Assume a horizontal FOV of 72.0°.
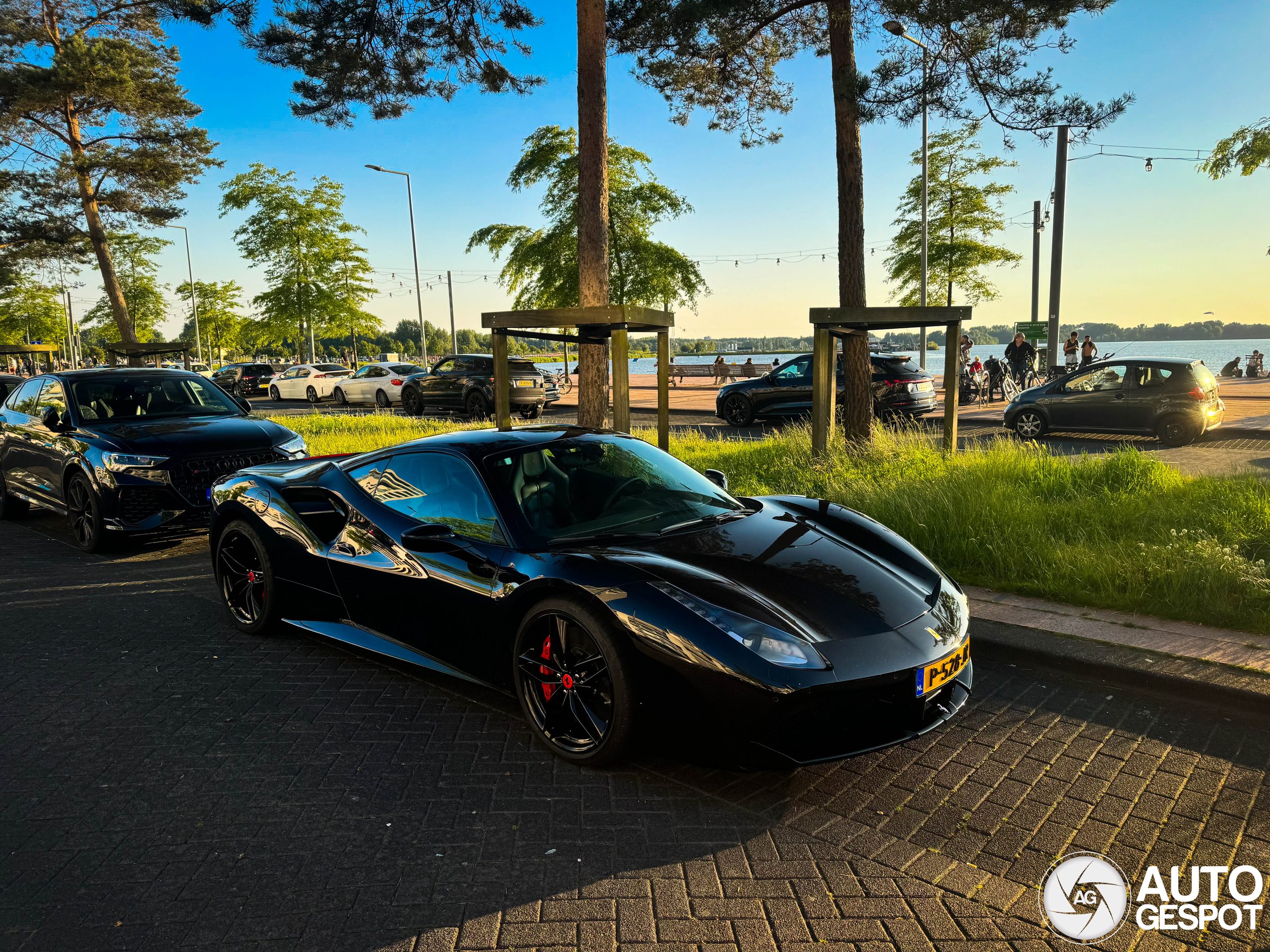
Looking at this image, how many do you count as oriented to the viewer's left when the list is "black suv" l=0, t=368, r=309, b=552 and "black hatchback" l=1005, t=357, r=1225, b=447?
1

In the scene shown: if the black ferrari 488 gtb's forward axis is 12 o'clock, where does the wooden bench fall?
The wooden bench is roughly at 8 o'clock from the black ferrari 488 gtb.

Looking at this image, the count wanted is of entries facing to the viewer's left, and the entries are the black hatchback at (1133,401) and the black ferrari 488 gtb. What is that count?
1

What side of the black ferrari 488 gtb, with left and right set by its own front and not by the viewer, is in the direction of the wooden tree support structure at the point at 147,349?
back

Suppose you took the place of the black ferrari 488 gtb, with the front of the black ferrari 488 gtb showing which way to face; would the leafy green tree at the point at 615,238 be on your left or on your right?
on your left

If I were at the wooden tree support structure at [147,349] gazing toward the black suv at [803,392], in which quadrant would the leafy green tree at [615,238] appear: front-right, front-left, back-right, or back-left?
front-left

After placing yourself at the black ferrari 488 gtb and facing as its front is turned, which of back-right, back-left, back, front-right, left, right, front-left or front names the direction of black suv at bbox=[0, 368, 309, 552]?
back

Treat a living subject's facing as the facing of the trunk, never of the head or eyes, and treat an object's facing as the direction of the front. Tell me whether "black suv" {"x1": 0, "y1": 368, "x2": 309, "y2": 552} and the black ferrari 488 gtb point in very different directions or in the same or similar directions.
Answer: same or similar directions

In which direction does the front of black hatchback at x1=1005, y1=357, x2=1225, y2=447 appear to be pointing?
to the viewer's left

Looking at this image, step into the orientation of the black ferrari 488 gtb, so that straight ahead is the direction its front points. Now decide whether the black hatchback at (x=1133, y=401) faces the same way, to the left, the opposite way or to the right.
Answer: the opposite way

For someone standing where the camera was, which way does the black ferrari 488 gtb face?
facing the viewer and to the right of the viewer

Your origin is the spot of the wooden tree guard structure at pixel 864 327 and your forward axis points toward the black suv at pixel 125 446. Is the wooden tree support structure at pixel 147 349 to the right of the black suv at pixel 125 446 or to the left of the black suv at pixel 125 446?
right

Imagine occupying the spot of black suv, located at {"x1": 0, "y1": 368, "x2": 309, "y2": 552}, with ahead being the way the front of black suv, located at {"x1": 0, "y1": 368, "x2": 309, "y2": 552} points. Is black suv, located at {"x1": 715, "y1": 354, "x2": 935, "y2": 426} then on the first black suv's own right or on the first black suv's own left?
on the first black suv's own left

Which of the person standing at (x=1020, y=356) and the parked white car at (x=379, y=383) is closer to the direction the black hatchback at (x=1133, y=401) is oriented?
the parked white car

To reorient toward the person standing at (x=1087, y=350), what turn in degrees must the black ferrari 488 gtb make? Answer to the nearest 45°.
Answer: approximately 90° to its left

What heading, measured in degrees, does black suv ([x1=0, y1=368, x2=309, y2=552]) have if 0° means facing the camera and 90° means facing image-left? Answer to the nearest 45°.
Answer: approximately 315°
